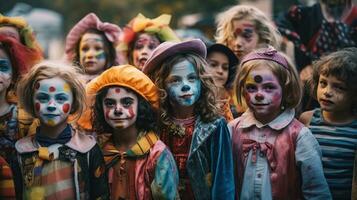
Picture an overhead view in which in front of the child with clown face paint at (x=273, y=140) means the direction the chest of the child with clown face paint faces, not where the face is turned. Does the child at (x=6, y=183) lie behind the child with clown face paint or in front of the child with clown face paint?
in front

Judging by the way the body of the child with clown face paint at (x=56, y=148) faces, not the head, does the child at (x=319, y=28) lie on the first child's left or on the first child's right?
on the first child's left

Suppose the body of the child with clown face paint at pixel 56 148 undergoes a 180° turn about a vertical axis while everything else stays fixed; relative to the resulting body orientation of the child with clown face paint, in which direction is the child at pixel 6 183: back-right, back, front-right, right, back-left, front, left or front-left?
left

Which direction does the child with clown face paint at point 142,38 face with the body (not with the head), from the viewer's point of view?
toward the camera

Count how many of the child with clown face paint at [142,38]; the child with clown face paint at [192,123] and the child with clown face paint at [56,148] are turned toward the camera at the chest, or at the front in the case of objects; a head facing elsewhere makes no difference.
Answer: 3

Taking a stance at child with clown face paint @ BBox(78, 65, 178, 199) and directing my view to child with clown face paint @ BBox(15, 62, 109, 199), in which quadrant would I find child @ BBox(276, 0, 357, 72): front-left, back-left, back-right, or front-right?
back-right

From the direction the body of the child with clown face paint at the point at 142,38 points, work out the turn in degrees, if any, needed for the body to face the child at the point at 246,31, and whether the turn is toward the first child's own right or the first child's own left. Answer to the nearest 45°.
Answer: approximately 90° to the first child's own left

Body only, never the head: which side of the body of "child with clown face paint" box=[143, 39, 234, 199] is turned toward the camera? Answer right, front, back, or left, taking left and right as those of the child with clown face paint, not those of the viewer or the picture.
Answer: front

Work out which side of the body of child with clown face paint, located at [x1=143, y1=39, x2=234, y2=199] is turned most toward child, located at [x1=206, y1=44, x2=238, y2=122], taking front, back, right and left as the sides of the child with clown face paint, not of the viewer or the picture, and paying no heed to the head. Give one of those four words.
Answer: back
